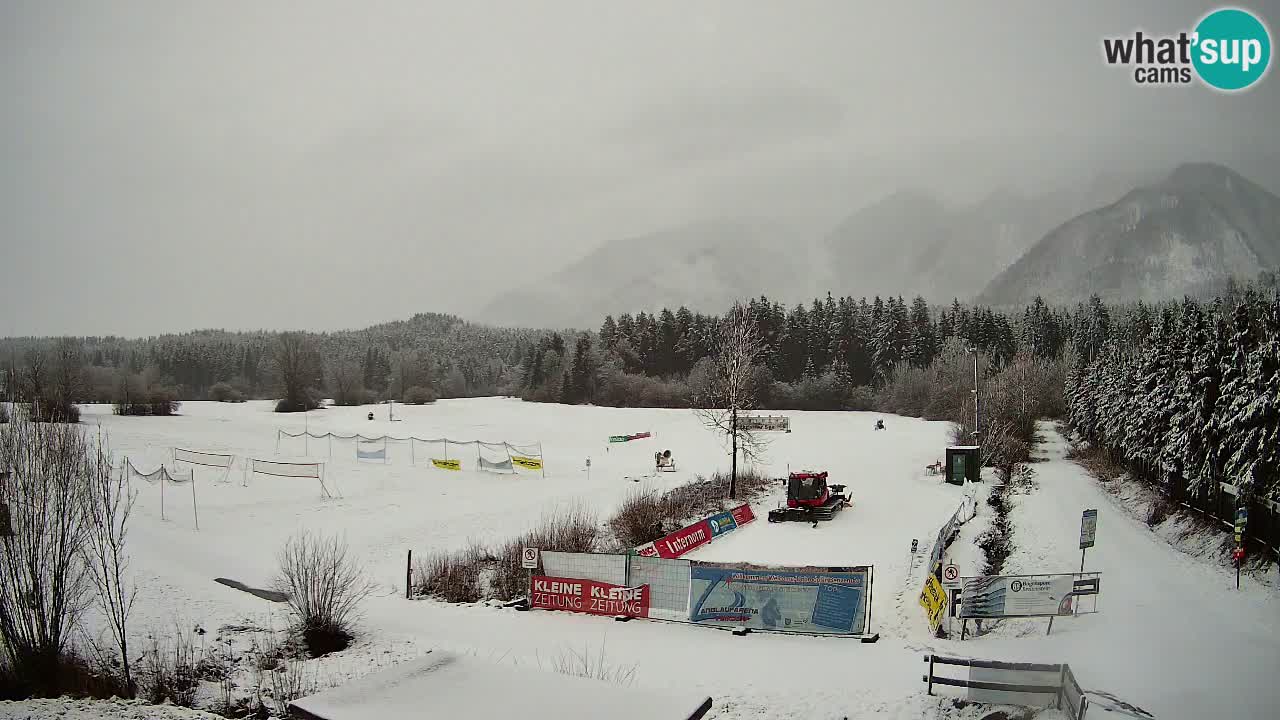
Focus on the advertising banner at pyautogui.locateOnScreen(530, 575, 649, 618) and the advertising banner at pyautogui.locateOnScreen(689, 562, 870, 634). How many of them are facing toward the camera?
2

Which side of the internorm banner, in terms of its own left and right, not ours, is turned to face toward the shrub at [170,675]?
right

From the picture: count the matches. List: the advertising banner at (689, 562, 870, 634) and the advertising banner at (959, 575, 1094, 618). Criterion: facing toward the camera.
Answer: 2

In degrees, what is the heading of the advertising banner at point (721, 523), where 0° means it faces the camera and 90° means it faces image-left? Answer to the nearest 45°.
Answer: approximately 315°

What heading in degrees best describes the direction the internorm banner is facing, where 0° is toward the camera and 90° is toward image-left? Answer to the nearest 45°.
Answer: approximately 315°
